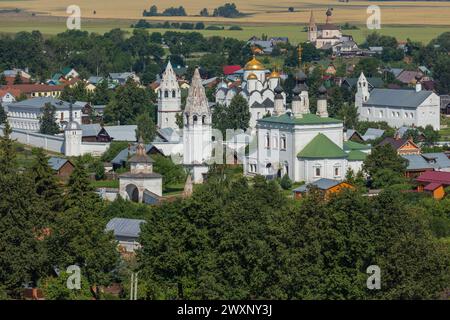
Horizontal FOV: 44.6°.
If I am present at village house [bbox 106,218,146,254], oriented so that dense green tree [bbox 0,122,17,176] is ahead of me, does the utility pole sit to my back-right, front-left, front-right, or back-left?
back-left
